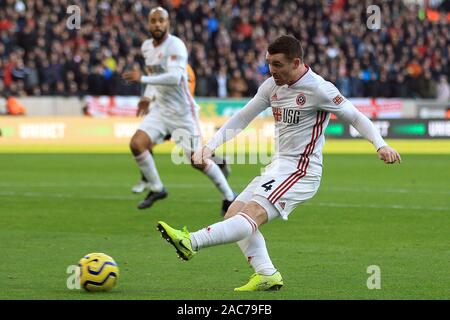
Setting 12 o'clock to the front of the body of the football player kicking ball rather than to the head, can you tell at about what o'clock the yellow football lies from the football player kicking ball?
The yellow football is roughly at 1 o'clock from the football player kicking ball.

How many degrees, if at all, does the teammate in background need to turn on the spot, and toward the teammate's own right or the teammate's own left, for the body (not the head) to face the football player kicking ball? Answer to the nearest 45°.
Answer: approximately 45° to the teammate's own left

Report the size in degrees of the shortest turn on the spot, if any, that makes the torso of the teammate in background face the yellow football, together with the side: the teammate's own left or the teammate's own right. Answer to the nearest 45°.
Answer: approximately 45° to the teammate's own left

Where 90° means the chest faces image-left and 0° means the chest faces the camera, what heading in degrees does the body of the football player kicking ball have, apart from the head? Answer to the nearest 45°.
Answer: approximately 45°

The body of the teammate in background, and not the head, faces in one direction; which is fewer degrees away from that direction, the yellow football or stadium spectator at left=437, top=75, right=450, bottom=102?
the yellow football

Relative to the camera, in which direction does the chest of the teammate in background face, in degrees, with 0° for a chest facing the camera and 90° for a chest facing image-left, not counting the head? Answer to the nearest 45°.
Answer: approximately 45°

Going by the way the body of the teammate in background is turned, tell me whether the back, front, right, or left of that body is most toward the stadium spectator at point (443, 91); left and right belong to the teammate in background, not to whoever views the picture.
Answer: back

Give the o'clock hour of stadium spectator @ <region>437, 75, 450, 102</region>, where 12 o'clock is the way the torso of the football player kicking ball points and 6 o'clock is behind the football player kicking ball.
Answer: The stadium spectator is roughly at 5 o'clock from the football player kicking ball.

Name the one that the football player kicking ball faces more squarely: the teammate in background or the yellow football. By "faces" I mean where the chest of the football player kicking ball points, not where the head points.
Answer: the yellow football

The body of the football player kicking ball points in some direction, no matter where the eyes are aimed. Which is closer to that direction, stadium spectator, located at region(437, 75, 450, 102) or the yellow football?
the yellow football
